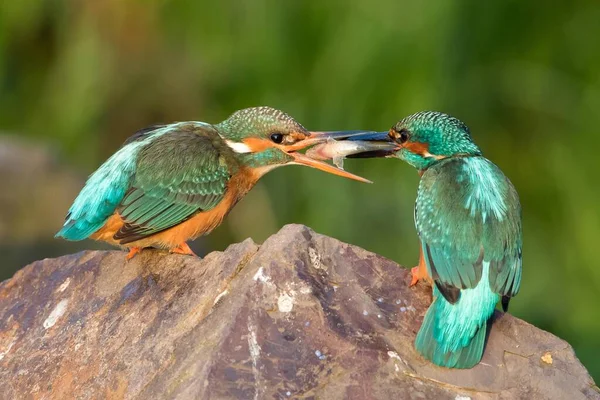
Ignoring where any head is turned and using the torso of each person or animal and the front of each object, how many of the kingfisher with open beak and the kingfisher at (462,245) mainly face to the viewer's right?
1

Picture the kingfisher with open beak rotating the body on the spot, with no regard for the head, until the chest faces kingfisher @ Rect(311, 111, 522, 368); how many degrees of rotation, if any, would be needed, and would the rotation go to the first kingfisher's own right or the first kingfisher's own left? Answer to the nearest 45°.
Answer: approximately 45° to the first kingfisher's own right

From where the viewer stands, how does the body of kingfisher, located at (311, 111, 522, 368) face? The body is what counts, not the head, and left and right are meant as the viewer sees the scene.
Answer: facing away from the viewer and to the left of the viewer

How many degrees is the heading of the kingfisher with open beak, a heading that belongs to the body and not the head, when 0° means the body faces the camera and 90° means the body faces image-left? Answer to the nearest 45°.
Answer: approximately 270°
